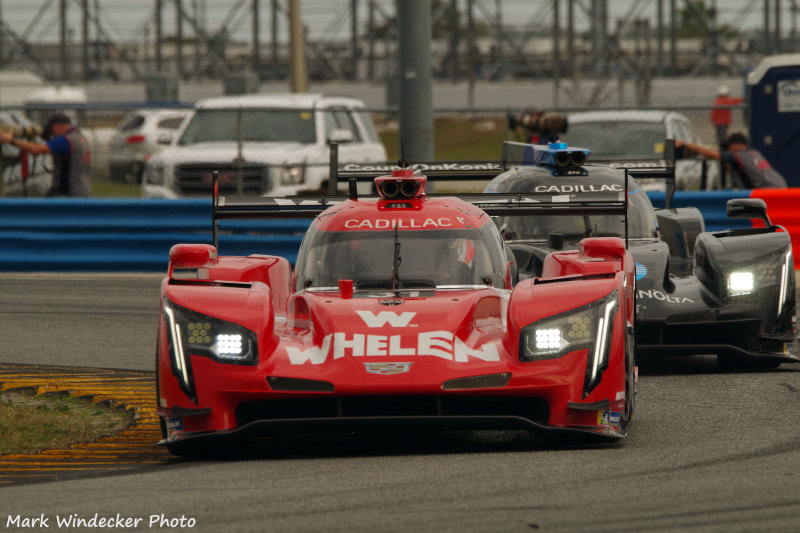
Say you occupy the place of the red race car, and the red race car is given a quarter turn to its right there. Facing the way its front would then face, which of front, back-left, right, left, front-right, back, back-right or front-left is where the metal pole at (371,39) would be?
right

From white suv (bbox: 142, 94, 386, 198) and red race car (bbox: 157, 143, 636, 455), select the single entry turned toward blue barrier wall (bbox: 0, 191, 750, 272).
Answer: the white suv

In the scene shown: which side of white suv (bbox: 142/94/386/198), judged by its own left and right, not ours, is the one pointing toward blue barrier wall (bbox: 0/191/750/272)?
front

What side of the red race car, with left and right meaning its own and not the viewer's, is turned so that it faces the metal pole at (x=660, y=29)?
back

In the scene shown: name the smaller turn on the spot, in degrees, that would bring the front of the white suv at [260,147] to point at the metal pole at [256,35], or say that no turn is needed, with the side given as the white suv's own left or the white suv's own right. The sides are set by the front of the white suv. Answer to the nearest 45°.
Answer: approximately 135° to the white suv's own right

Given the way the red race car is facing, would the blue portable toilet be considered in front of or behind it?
behind

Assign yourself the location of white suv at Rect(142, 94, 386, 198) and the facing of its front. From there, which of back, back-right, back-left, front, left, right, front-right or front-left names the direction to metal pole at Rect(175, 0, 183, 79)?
back-right

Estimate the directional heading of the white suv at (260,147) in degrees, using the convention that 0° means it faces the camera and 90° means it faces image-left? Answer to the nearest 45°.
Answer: approximately 45°

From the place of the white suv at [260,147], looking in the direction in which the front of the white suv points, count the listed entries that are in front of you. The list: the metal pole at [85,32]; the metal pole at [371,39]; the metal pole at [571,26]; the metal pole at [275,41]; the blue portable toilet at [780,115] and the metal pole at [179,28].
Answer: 0

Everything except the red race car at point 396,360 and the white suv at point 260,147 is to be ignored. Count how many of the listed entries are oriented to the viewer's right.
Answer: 0

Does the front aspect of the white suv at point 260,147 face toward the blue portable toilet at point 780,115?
no

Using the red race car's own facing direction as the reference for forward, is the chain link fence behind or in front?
behind

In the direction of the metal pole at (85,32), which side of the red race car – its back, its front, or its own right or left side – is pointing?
back

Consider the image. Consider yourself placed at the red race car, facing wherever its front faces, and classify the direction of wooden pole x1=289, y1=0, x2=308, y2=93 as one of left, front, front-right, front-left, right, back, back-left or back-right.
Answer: back

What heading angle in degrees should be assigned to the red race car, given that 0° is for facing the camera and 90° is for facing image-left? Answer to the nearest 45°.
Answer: approximately 0°

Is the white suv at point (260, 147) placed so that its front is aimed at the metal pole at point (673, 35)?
no

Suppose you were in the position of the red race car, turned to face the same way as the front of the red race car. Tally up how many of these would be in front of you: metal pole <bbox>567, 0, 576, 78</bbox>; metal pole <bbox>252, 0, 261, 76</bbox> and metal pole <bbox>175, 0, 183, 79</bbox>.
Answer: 0
